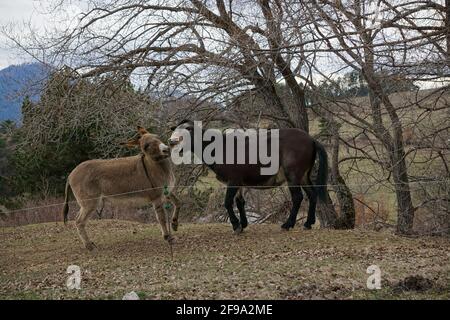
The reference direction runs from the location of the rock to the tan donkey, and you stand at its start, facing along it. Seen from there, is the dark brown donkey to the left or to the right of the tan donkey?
right

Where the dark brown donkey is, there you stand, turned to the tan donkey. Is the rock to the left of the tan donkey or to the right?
left

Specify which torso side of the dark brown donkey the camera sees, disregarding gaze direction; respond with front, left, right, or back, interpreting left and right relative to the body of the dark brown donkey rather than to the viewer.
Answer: left

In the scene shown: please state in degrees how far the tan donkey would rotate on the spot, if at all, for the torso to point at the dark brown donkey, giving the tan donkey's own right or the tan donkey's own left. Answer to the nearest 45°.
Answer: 0° — it already faces it

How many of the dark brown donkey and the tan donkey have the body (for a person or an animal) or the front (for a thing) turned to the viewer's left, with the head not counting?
1

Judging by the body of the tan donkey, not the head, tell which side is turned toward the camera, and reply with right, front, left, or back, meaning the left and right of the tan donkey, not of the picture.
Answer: right

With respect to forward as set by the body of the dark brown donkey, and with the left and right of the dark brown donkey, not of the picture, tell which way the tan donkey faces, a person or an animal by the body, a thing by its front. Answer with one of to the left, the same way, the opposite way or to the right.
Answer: the opposite way

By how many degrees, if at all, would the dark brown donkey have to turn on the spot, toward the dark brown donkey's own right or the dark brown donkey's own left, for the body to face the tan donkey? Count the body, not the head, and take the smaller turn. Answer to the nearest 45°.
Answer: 0° — it already faces it

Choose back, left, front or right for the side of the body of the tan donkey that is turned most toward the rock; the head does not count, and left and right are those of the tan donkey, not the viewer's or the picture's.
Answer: right

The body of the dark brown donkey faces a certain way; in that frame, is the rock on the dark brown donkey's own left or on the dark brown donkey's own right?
on the dark brown donkey's own left

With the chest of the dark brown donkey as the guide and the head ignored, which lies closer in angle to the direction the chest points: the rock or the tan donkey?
the tan donkey
